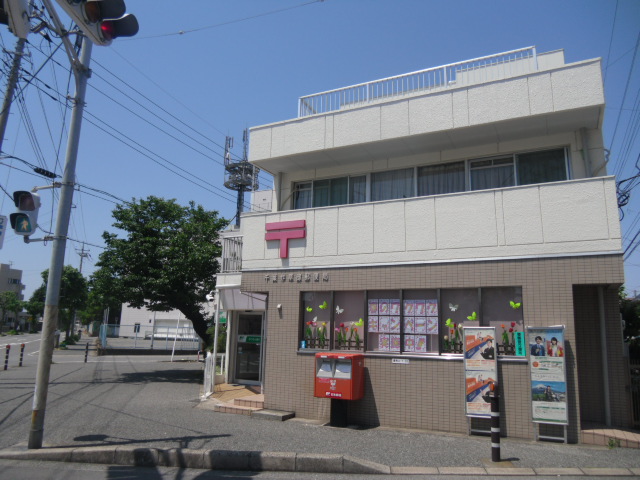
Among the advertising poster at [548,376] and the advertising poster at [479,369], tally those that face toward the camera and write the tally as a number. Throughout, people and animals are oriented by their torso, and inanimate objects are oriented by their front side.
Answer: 2

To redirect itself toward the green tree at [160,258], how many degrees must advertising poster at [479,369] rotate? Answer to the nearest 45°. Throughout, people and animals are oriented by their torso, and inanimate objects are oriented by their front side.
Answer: approximately 135° to its right

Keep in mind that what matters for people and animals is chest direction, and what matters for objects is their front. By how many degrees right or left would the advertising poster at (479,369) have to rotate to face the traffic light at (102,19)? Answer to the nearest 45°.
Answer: approximately 45° to its right

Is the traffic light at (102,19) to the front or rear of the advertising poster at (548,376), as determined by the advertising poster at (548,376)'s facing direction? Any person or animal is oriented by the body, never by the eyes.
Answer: to the front

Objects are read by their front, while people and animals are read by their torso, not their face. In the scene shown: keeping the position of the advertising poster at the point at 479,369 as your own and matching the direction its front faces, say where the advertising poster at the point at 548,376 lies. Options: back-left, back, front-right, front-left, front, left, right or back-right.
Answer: left

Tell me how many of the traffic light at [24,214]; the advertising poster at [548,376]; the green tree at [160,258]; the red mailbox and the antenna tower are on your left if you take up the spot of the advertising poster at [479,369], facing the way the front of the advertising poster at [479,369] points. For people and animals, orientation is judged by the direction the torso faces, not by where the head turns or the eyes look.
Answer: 1

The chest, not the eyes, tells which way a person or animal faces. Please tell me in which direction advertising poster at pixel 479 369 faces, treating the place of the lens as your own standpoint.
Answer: facing the viewer

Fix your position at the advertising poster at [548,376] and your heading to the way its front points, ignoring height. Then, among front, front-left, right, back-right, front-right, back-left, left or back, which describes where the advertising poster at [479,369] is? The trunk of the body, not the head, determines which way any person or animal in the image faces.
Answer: right

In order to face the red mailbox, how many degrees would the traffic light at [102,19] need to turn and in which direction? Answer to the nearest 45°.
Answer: approximately 90° to its left

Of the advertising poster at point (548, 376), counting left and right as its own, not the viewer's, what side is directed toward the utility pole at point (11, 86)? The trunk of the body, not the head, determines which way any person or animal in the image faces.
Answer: right

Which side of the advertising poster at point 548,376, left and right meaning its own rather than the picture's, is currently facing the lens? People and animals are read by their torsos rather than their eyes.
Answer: front

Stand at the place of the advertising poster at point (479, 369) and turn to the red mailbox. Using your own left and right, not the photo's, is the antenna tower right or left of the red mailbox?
right

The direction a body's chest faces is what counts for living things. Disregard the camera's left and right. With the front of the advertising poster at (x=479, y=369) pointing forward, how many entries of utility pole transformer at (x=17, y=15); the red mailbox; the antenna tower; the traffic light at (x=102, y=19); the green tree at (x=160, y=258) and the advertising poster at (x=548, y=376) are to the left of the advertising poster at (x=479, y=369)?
1

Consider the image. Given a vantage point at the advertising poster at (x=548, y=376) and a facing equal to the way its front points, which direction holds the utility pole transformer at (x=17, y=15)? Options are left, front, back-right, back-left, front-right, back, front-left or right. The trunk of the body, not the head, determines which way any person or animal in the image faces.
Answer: front-right

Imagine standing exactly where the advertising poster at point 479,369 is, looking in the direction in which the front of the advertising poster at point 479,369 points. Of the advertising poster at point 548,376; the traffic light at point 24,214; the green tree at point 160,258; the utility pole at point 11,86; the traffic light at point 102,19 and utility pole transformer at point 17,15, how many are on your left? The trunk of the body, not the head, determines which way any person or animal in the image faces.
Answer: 1

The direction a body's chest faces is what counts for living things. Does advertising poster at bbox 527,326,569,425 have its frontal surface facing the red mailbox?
no

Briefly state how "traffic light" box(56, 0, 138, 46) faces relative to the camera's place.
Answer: facing the viewer and to the right of the viewer

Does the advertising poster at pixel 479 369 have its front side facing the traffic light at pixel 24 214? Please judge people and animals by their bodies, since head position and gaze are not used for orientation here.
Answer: no

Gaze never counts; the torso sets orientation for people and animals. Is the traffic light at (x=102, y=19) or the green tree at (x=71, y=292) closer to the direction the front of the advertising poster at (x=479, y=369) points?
the traffic light

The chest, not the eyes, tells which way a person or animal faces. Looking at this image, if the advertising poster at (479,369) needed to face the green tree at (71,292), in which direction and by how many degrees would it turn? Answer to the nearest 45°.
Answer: approximately 135° to its right
